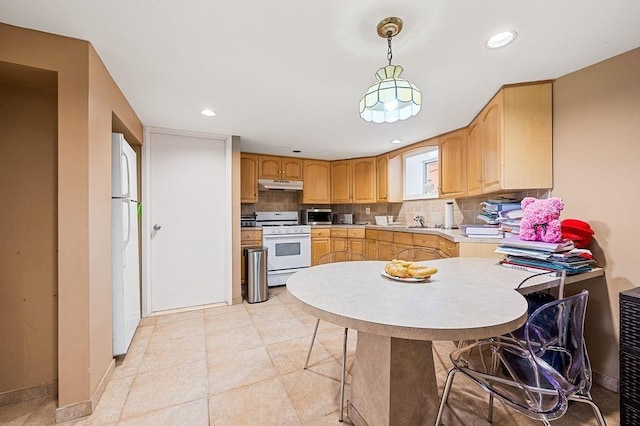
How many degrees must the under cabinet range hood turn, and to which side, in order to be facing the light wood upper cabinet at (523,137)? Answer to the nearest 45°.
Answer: approximately 45° to its left

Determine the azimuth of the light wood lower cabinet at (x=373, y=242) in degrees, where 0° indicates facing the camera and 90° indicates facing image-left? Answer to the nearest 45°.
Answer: approximately 45°

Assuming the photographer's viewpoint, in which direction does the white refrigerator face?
facing to the right of the viewer

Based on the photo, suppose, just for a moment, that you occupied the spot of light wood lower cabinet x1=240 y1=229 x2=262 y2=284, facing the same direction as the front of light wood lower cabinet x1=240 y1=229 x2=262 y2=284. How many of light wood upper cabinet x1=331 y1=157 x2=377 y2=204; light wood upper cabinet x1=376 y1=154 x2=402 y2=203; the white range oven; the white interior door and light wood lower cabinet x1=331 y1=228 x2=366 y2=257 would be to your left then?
4

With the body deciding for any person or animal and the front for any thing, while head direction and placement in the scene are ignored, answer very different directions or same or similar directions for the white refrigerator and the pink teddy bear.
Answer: very different directions
